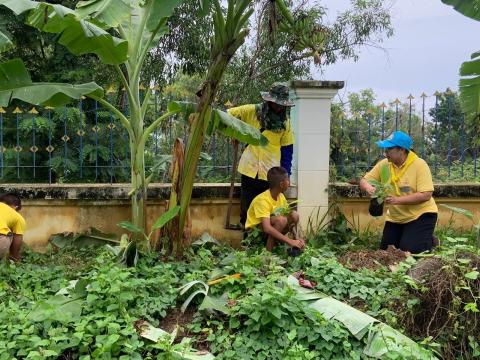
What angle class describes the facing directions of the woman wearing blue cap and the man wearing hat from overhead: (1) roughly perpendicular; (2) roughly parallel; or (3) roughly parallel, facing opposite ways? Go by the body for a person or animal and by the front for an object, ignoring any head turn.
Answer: roughly perpendicular

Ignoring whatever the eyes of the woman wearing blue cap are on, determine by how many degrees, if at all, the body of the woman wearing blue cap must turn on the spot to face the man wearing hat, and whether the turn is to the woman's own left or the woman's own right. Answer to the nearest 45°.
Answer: approximately 45° to the woman's own right

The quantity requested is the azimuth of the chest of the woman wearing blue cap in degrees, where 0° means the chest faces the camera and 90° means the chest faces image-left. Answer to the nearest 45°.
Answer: approximately 45°

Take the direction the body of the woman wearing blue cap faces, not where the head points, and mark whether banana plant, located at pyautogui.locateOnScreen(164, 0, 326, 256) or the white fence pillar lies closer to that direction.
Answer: the banana plant

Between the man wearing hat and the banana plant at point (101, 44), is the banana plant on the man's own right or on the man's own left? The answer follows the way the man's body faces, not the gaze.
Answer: on the man's own right

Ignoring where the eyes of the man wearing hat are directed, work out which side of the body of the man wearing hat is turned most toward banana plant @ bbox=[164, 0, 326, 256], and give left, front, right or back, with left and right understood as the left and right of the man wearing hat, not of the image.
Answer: right

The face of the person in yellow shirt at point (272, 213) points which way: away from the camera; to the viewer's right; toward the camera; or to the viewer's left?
to the viewer's right

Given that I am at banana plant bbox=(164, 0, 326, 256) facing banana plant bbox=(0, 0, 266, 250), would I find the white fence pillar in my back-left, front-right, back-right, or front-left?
back-right

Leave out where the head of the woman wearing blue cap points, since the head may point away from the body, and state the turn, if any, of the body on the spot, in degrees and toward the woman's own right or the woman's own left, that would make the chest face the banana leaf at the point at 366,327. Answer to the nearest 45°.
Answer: approximately 45° to the woman's own left

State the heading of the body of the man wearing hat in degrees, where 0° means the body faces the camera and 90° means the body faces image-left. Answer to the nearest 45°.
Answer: approximately 315°

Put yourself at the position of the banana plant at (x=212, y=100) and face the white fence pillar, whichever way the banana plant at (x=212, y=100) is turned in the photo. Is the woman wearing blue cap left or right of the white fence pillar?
right
